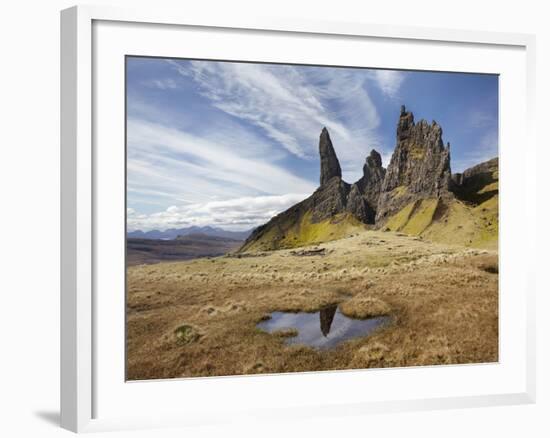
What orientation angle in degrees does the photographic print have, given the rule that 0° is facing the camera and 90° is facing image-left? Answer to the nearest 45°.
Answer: approximately 315°
